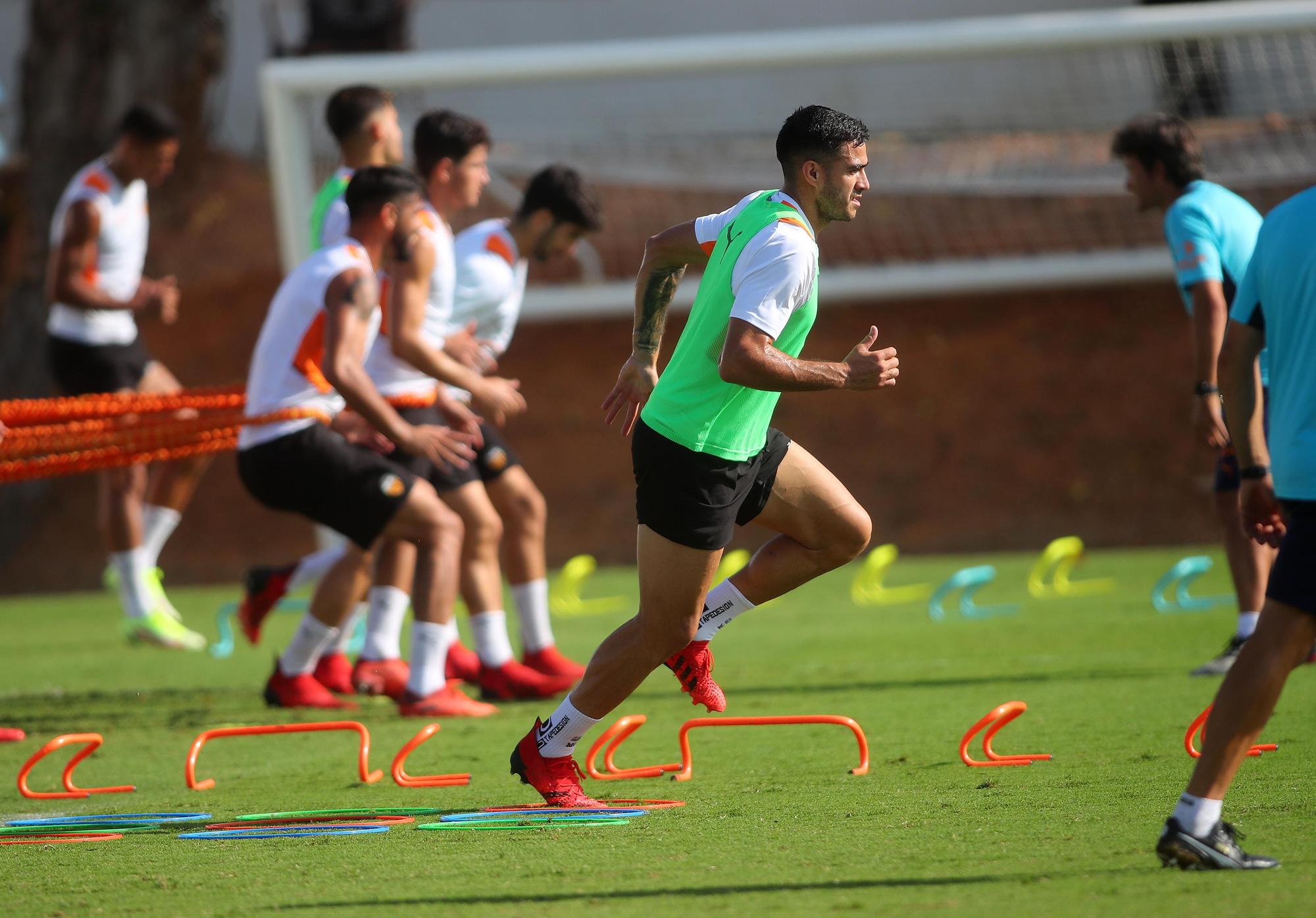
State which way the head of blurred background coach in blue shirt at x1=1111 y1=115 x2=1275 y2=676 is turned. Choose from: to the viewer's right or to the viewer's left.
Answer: to the viewer's left

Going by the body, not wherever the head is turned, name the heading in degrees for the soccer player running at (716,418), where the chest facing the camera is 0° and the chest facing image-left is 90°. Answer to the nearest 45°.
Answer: approximately 270°

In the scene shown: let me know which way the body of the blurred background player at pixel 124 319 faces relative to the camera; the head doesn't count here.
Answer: to the viewer's right

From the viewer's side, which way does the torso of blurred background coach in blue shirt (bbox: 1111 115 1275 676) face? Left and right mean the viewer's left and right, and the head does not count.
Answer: facing to the left of the viewer

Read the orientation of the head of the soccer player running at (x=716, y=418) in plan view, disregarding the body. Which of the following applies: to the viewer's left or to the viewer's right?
to the viewer's right

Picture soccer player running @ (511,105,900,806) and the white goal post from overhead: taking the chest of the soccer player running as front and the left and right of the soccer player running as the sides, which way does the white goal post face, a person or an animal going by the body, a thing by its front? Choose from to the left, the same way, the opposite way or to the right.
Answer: to the right

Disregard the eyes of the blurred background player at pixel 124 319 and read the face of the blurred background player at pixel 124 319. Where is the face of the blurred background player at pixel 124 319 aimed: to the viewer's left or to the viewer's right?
to the viewer's right

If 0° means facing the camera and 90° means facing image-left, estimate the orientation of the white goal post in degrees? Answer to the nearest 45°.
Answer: approximately 0°

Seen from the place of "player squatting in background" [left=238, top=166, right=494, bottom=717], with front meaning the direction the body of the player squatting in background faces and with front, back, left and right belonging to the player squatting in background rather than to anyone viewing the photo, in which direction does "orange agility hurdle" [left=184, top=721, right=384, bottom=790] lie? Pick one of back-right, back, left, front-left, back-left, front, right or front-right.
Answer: right

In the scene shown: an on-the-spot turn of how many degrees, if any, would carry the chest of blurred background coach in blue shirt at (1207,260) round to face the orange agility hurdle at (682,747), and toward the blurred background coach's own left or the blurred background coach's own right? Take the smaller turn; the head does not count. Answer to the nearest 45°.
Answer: approximately 45° to the blurred background coach's own left
